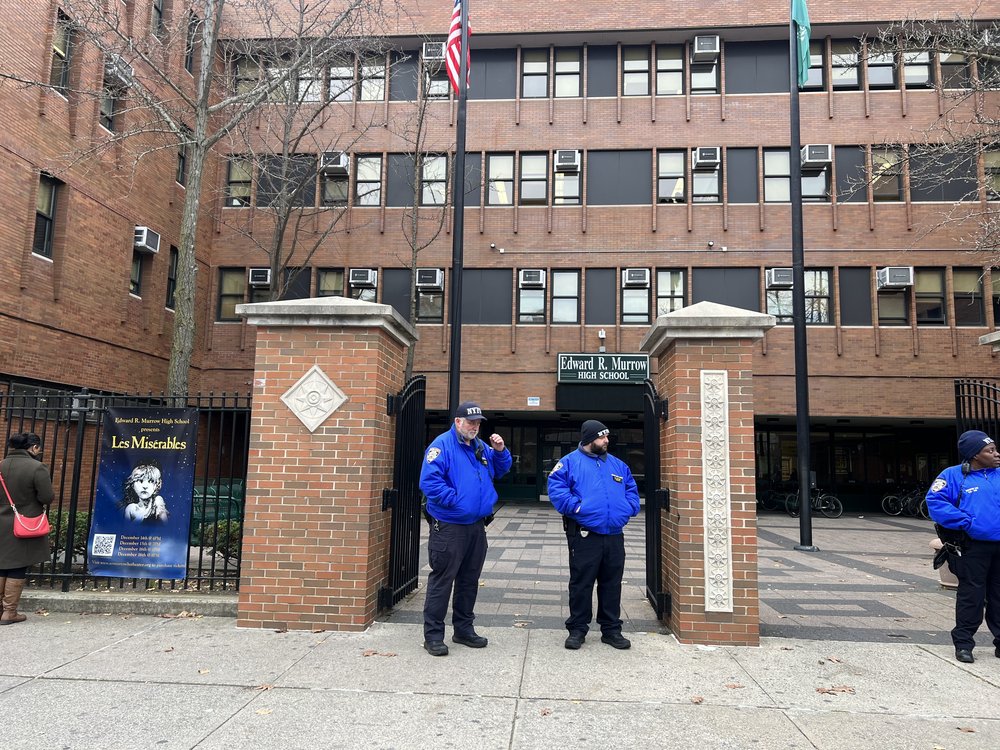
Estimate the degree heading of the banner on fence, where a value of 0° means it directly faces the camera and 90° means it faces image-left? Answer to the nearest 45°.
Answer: approximately 0°

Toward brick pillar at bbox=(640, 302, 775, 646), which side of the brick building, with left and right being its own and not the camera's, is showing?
front

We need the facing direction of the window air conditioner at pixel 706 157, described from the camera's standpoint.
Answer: facing the viewer

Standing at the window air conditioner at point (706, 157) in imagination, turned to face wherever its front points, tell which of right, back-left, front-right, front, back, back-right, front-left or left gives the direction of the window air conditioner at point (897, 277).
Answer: left

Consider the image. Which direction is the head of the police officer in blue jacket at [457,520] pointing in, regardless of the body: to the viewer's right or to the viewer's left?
to the viewer's right

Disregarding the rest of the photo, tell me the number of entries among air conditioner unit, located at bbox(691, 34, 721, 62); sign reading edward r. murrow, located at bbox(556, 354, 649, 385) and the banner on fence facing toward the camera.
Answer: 3

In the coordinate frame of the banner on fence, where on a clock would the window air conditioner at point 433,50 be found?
The window air conditioner is roughly at 7 o'clock from the banner on fence.

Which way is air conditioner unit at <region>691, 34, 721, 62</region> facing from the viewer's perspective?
toward the camera

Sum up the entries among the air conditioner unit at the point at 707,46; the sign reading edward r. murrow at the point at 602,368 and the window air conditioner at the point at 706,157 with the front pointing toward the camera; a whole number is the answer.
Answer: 3

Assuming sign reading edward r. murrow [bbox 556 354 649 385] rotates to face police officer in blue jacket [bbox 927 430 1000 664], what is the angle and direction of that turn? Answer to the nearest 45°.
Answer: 0° — it already faces them

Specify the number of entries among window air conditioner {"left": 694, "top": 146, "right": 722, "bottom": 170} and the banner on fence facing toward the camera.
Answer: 2

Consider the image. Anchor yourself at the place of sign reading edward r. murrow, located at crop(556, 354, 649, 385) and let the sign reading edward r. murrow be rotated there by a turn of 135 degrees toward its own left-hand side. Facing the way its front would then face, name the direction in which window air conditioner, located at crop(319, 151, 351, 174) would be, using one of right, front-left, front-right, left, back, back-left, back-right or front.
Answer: back-left

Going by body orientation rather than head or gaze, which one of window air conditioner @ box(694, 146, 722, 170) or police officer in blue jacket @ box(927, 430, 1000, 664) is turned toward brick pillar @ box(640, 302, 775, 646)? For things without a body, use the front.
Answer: the window air conditioner
